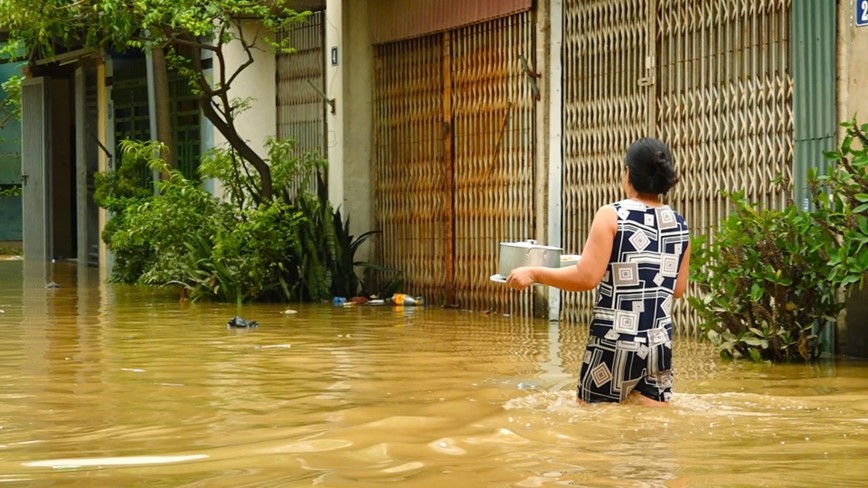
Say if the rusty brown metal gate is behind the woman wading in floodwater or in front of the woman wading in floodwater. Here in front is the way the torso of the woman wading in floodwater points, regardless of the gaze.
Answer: in front

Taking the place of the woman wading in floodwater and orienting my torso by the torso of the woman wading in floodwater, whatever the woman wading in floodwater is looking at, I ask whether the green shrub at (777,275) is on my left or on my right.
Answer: on my right

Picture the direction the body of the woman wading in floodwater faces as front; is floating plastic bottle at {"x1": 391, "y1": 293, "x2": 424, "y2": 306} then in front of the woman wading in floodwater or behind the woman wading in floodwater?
in front

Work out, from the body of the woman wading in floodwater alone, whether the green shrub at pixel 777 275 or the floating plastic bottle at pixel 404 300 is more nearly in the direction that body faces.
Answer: the floating plastic bottle

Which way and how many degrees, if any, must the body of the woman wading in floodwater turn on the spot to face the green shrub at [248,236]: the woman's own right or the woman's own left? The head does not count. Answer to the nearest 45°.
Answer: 0° — they already face it

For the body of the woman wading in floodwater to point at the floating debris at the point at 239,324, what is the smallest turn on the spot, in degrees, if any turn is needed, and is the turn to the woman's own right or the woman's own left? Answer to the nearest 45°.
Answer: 0° — they already face it

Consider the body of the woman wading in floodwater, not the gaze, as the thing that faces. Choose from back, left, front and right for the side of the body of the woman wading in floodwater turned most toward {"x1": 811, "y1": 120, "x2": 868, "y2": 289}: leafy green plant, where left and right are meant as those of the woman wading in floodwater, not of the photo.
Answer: right

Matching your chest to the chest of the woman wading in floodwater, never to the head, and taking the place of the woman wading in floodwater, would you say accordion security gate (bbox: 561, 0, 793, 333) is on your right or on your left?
on your right

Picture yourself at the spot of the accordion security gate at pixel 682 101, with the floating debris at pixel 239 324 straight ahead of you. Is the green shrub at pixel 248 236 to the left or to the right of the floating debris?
right

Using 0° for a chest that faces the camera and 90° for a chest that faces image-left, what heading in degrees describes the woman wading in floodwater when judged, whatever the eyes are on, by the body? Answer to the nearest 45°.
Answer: approximately 135°
